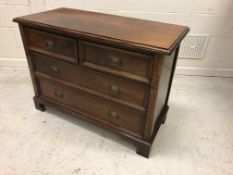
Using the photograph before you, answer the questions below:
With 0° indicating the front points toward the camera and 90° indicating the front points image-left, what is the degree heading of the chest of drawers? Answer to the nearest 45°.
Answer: approximately 45°

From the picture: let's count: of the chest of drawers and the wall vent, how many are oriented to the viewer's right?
0

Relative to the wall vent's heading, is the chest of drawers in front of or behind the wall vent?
in front

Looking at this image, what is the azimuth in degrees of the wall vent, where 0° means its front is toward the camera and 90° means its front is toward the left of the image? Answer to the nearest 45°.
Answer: approximately 0°

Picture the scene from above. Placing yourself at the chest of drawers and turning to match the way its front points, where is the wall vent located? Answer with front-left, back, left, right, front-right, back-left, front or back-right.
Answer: back

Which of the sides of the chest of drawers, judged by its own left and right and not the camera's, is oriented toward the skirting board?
back
